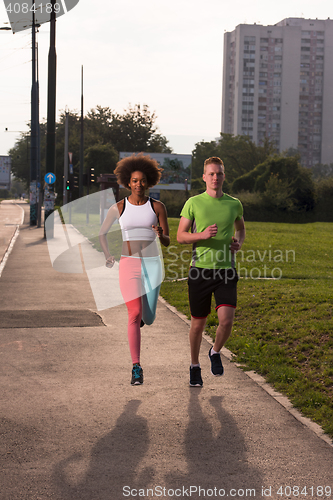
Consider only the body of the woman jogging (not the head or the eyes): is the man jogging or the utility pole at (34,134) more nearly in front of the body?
the man jogging

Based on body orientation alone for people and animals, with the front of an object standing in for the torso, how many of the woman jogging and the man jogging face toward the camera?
2

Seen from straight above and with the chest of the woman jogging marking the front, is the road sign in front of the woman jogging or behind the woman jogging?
behind

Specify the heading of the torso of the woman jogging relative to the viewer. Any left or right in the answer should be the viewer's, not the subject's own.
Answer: facing the viewer

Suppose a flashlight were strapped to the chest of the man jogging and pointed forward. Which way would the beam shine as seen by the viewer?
toward the camera

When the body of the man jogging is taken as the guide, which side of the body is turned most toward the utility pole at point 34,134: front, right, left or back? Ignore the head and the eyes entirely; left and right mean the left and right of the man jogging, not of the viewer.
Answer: back

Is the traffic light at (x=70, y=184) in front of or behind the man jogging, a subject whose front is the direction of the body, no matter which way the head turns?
behind

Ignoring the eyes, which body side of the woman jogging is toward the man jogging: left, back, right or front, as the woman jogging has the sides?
left

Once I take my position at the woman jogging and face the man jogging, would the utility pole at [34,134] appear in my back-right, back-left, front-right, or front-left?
back-left

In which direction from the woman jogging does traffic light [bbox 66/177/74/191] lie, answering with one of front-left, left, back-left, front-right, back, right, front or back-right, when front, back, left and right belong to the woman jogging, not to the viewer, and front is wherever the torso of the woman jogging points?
back
